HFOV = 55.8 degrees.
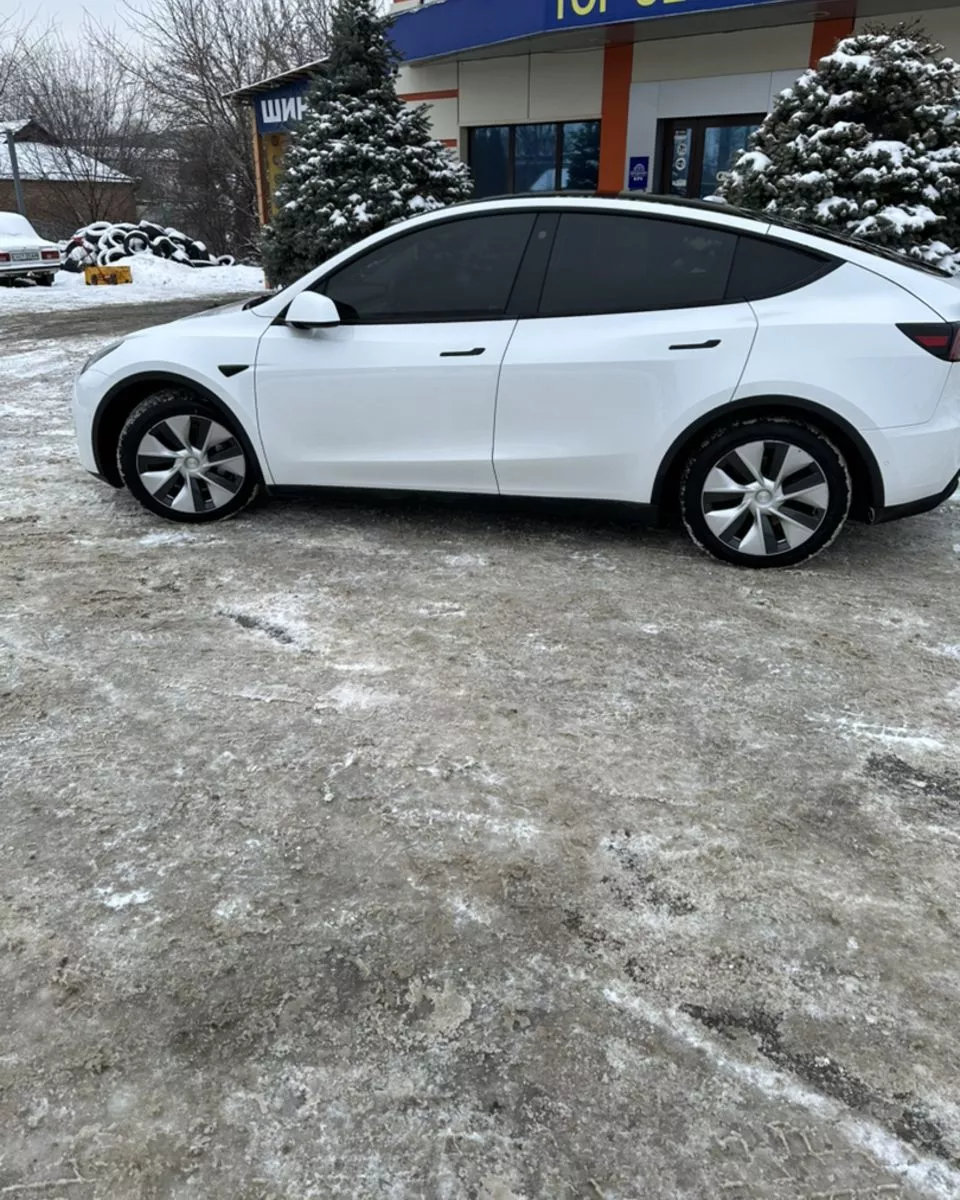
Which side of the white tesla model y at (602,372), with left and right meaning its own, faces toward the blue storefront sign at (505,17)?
right

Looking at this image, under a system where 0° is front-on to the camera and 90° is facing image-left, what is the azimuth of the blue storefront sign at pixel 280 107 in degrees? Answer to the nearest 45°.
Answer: approximately 0°

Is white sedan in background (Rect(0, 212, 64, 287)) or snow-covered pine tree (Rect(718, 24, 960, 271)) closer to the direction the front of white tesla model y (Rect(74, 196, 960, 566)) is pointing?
the white sedan in background

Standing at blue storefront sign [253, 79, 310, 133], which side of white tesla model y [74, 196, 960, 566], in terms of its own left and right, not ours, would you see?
right

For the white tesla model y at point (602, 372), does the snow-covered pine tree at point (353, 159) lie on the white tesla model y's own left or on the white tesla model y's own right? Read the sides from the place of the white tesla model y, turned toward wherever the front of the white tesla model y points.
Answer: on the white tesla model y's own right

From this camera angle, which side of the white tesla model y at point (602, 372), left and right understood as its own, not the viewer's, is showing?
left

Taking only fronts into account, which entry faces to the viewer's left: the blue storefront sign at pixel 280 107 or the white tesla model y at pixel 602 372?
the white tesla model y

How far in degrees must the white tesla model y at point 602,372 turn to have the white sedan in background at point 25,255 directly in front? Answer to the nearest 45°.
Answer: approximately 45° to its right
